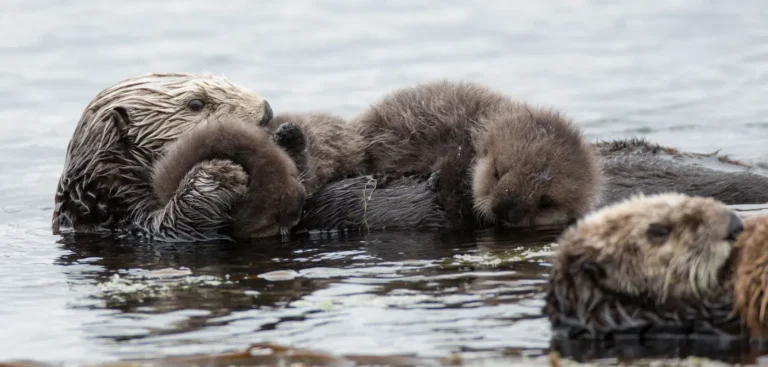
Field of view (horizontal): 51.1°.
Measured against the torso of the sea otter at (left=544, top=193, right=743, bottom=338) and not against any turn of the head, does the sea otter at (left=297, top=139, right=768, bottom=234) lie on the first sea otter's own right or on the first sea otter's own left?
on the first sea otter's own left

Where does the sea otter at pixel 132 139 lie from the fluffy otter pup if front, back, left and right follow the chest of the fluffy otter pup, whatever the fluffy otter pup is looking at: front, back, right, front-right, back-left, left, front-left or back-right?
back-right

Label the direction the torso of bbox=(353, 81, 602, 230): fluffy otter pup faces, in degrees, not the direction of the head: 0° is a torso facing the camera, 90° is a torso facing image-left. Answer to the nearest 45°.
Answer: approximately 315°

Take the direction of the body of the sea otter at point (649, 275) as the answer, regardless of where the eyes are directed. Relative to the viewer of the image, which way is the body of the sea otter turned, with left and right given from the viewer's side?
facing to the right of the viewer
